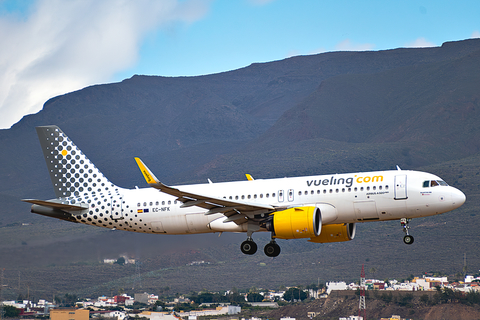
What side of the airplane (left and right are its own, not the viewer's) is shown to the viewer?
right
